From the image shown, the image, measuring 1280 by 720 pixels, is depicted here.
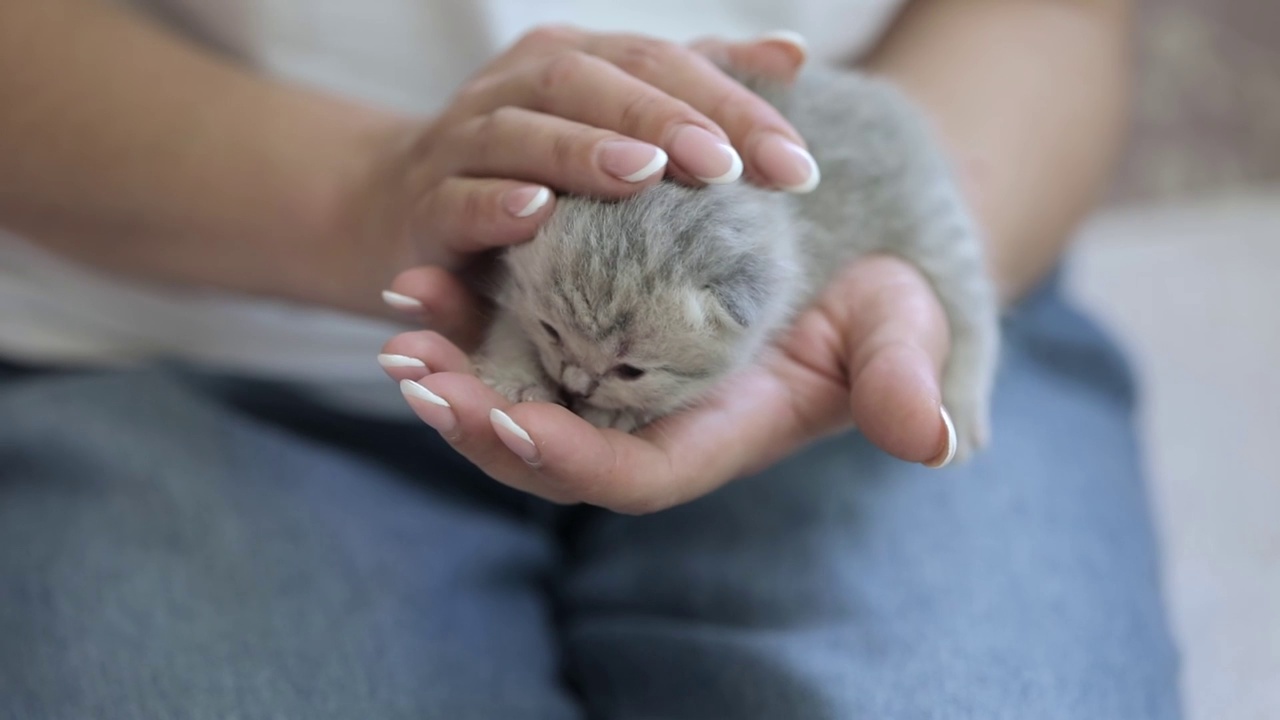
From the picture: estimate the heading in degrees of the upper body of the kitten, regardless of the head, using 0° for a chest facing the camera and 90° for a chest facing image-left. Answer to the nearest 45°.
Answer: approximately 45°
